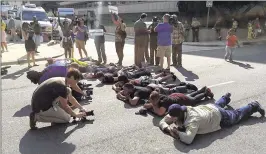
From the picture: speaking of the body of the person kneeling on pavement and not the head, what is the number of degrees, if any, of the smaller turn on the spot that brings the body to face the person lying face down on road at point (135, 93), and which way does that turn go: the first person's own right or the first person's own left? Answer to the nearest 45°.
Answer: approximately 45° to the first person's own left

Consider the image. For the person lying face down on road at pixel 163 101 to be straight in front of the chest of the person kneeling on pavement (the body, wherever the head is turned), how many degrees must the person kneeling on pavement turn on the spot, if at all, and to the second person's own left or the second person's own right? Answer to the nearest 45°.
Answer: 0° — they already face them

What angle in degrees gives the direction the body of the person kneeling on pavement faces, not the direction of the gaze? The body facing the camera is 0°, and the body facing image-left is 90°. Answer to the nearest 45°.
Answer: approximately 270°

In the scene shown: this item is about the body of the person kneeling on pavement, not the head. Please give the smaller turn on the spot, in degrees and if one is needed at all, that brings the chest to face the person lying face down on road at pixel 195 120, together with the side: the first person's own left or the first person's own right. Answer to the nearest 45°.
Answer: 0° — they already face them
